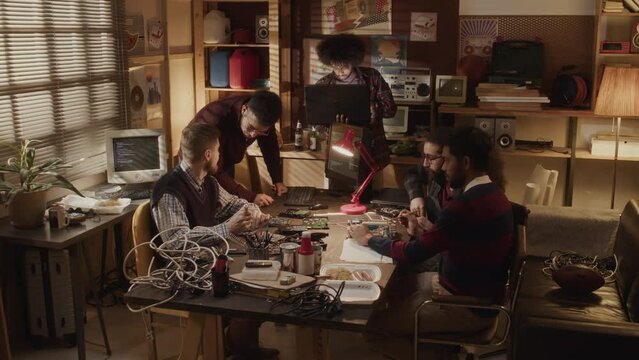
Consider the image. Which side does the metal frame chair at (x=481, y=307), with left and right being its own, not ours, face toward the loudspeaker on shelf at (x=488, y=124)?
right

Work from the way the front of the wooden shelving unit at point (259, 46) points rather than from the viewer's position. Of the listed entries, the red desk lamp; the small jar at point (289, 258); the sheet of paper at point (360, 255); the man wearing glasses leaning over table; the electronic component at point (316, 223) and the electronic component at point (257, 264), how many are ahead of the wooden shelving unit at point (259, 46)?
6

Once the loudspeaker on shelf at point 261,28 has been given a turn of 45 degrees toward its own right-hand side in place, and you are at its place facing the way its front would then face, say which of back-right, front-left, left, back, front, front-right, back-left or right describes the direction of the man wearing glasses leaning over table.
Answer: front-left

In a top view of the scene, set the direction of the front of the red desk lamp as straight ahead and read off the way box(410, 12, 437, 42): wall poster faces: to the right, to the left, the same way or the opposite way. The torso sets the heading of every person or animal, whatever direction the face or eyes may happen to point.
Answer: to the left

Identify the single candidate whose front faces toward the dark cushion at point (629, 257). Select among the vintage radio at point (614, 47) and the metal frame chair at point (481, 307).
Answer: the vintage radio

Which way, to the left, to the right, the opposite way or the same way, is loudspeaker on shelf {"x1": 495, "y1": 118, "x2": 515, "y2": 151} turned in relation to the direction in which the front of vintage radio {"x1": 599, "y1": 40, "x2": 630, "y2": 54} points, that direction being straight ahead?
the same way

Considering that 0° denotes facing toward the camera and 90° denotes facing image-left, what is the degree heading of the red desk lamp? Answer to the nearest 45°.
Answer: approximately 90°

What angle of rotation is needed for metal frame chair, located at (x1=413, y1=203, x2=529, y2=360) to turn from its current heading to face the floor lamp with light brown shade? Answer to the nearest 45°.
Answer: approximately 90° to its right

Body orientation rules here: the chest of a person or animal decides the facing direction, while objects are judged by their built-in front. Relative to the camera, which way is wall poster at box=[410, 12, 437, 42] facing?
toward the camera

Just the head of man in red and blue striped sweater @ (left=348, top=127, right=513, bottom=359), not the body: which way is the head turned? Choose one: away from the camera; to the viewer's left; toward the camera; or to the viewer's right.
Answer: to the viewer's left

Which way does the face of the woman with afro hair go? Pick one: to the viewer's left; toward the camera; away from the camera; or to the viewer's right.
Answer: toward the camera

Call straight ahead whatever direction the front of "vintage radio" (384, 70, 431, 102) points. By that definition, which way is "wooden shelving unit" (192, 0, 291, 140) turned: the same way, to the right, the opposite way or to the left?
the same way

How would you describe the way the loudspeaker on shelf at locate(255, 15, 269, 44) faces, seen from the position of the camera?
facing the viewer

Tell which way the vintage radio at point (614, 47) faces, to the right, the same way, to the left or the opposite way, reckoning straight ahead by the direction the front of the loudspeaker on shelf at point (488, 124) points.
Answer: the same way

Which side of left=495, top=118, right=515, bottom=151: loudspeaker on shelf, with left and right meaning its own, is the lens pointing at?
front

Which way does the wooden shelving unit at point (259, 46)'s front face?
toward the camera

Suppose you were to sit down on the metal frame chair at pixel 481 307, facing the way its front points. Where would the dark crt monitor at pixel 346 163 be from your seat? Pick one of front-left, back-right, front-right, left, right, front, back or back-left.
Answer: front-right

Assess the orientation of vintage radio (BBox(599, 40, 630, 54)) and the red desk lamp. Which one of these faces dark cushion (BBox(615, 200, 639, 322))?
the vintage radio

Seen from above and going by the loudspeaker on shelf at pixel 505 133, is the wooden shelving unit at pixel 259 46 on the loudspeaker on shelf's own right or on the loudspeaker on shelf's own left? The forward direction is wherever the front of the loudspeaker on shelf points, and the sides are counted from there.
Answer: on the loudspeaker on shelf's own right

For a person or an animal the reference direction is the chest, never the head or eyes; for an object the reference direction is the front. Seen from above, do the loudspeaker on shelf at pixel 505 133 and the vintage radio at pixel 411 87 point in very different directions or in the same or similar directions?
same or similar directions

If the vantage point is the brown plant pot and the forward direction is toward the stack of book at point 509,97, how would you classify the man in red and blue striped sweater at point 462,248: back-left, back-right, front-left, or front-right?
front-right

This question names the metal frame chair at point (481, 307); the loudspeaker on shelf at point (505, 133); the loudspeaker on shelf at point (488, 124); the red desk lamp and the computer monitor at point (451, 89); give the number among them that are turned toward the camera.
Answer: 3
